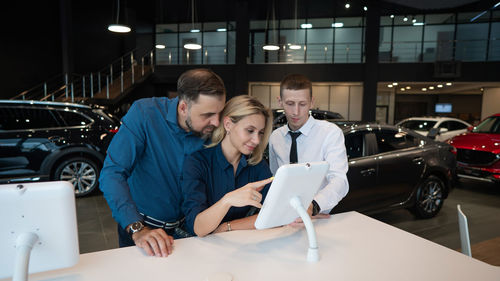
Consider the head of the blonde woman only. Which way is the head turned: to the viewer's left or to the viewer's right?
to the viewer's right

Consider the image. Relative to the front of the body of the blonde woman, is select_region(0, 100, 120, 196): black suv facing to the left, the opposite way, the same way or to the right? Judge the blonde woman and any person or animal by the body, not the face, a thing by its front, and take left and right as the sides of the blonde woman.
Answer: to the right

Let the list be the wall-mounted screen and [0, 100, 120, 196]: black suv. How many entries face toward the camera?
1

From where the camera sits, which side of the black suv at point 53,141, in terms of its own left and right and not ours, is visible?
left

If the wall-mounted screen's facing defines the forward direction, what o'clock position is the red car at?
The red car is roughly at 12 o'clock from the wall-mounted screen.

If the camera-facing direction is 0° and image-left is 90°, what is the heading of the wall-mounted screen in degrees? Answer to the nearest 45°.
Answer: approximately 0°

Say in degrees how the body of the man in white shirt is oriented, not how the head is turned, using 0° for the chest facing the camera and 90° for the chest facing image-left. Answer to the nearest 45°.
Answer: approximately 45°
